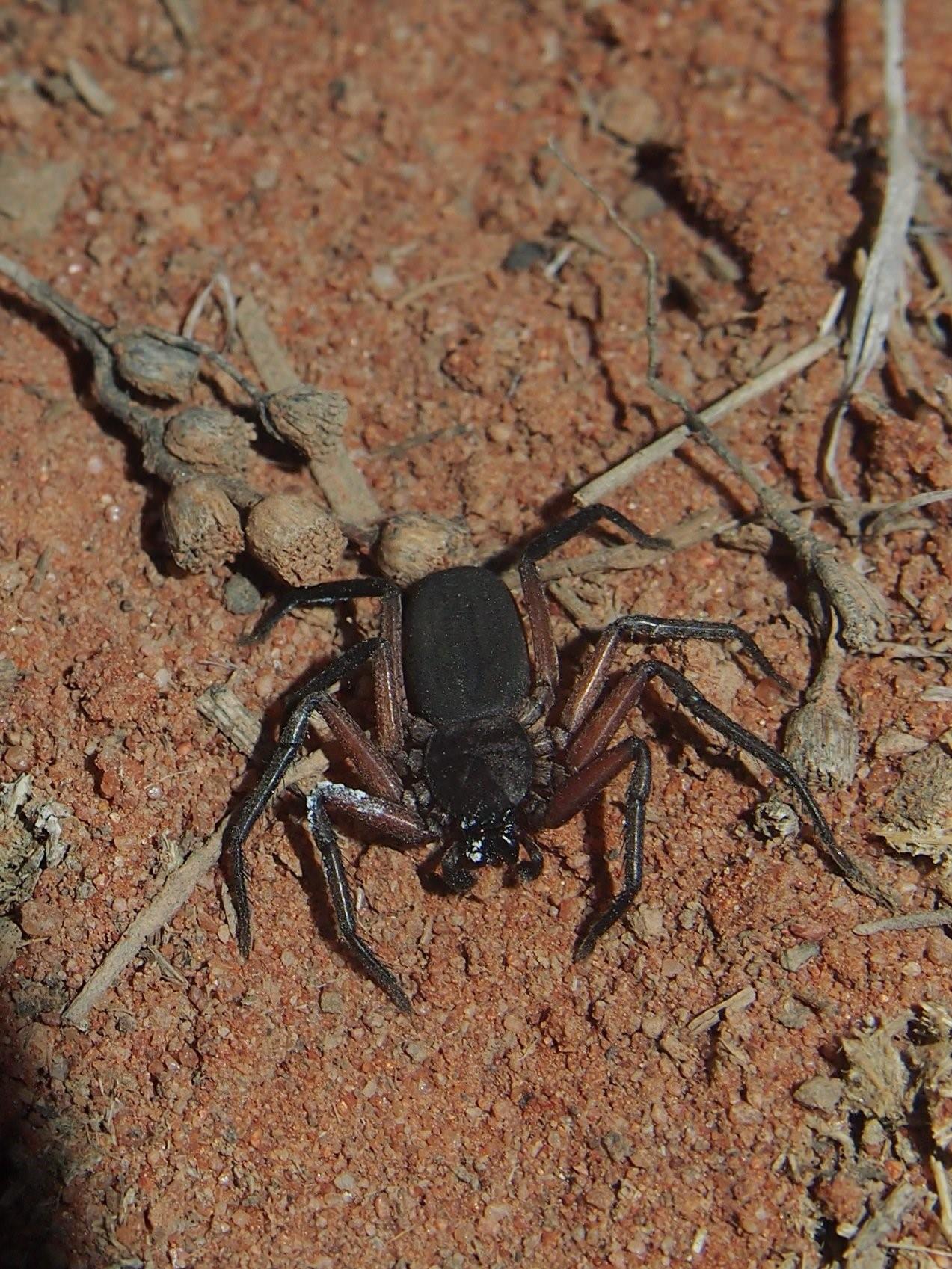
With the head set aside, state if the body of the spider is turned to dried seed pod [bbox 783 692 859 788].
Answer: no

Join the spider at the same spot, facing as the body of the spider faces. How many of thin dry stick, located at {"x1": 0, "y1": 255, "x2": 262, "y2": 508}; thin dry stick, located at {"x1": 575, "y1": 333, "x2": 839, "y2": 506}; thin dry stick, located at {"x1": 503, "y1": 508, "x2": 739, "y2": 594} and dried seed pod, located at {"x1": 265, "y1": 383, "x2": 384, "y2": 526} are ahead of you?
0

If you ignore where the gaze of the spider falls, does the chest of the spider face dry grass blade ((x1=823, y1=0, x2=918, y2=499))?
no

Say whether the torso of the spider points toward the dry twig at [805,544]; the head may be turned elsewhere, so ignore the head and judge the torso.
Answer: no

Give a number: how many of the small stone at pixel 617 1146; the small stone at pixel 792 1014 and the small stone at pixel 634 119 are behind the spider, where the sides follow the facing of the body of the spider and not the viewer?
1

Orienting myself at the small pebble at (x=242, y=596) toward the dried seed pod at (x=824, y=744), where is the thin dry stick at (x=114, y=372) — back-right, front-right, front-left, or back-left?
back-left

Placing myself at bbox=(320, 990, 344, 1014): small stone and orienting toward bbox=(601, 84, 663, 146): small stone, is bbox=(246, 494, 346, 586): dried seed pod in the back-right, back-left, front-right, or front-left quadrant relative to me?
front-left

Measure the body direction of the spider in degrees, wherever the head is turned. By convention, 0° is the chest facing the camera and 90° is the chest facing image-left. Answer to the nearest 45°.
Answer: approximately 0°

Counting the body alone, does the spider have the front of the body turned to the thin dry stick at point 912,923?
no

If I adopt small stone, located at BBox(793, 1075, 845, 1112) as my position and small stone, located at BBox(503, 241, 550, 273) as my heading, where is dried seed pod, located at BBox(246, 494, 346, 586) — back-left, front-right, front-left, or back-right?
front-left

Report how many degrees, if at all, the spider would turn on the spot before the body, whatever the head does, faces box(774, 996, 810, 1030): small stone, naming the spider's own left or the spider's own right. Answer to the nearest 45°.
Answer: approximately 45° to the spider's own left

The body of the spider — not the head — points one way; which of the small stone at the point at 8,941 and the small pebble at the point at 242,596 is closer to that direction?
the small stone

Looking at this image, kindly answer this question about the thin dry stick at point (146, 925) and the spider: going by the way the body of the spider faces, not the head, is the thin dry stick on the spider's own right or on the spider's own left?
on the spider's own right
